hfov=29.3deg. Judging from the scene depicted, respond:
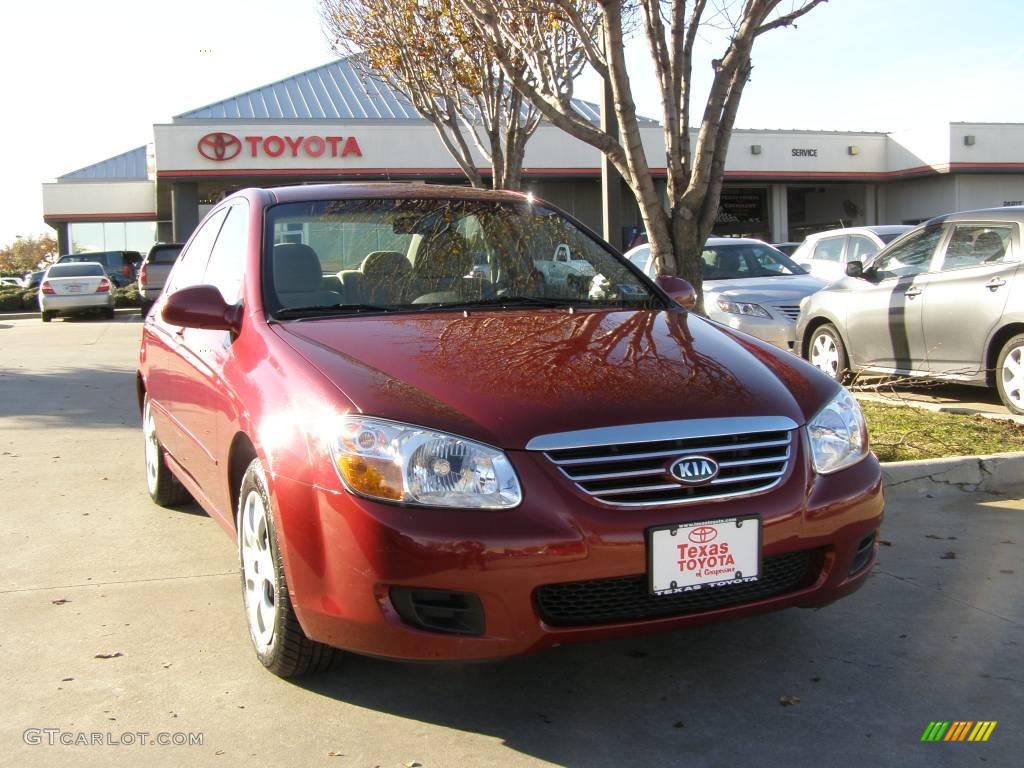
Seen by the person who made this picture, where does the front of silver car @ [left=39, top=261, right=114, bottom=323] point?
facing away from the viewer

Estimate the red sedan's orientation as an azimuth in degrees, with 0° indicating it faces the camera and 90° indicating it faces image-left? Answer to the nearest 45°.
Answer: approximately 315°

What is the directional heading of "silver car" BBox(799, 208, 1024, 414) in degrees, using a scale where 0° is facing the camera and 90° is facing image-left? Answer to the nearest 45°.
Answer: approximately 135°

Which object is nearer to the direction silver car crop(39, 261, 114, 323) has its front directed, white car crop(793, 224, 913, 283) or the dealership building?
the dealership building

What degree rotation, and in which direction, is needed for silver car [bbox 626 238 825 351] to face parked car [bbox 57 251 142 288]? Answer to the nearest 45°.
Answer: approximately 180°

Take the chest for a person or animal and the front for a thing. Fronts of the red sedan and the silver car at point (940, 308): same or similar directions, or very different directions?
very different directions

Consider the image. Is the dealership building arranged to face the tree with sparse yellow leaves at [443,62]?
yes

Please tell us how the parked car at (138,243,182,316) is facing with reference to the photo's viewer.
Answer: facing away from the viewer

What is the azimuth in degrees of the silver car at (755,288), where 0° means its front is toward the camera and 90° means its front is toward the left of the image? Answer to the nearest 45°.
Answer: approximately 315°

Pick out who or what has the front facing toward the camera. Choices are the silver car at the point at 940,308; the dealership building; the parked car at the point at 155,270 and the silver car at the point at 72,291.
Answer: the dealership building
